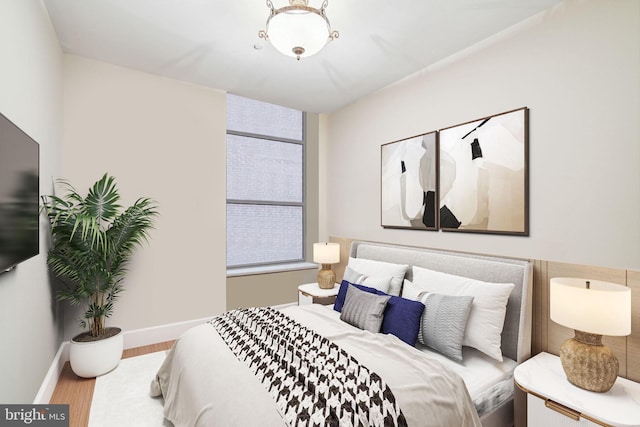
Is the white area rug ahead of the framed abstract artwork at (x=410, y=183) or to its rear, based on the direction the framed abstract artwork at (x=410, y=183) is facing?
ahead

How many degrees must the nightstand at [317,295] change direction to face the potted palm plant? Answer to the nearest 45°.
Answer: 0° — it already faces it

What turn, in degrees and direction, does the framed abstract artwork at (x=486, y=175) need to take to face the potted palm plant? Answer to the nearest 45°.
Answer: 0° — it already faces it

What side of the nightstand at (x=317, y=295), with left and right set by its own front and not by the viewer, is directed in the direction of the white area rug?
front

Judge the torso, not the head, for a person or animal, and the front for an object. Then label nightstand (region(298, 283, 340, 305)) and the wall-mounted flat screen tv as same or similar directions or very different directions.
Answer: very different directions

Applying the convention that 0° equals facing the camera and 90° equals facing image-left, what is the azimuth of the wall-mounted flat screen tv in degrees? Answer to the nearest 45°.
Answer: approximately 270°

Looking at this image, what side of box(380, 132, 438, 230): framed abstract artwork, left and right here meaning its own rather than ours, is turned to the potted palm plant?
front

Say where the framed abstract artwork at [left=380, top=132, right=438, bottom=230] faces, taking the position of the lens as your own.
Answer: facing the viewer and to the left of the viewer

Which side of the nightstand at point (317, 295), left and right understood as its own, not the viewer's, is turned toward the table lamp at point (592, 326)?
left

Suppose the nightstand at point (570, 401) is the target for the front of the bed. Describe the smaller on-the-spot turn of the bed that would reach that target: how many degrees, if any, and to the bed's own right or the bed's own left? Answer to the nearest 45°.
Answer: approximately 135° to the bed's own left

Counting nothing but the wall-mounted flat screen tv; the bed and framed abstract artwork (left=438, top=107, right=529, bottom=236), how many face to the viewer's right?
1

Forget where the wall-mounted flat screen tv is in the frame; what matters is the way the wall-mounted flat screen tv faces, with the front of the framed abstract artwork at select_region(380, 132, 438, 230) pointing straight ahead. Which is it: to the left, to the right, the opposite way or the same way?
the opposite way
